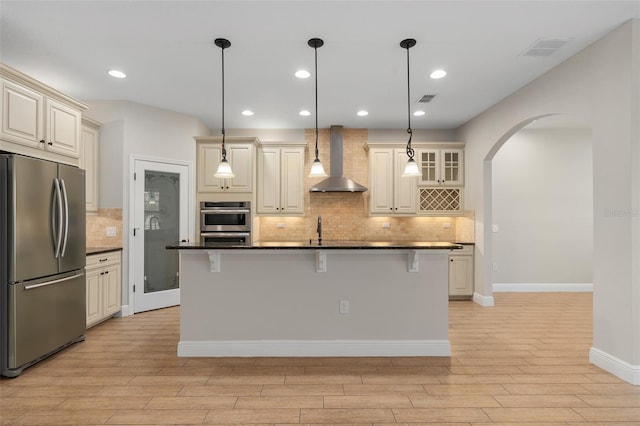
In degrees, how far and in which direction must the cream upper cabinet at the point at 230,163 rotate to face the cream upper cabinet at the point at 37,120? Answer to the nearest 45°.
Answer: approximately 45° to its right

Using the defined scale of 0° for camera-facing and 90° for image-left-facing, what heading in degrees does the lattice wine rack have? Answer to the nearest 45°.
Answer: approximately 0°

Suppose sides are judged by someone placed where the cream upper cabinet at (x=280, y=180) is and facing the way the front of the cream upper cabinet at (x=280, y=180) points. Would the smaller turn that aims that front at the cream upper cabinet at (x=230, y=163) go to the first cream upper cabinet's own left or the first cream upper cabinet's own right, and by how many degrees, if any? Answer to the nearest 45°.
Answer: approximately 90° to the first cream upper cabinet's own right

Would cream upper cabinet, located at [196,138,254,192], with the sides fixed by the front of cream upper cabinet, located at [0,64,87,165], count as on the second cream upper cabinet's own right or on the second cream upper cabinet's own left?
on the second cream upper cabinet's own left

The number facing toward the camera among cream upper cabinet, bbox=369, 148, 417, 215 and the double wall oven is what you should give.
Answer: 2

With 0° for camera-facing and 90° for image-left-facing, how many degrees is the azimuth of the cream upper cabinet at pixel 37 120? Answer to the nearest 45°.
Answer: approximately 315°

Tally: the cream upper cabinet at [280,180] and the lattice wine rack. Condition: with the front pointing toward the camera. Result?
2

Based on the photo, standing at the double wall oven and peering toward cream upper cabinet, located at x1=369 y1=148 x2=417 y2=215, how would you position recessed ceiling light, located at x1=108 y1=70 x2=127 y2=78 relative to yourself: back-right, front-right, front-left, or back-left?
back-right

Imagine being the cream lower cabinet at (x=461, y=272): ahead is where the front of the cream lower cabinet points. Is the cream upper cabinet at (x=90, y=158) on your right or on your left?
on your right

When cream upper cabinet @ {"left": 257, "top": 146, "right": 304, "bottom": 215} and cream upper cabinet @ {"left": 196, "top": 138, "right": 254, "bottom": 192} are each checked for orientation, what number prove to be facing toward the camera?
2
